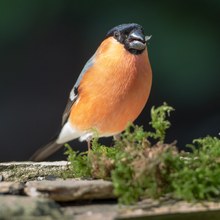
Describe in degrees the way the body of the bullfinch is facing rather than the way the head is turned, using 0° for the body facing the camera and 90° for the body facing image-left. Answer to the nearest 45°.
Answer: approximately 315°
